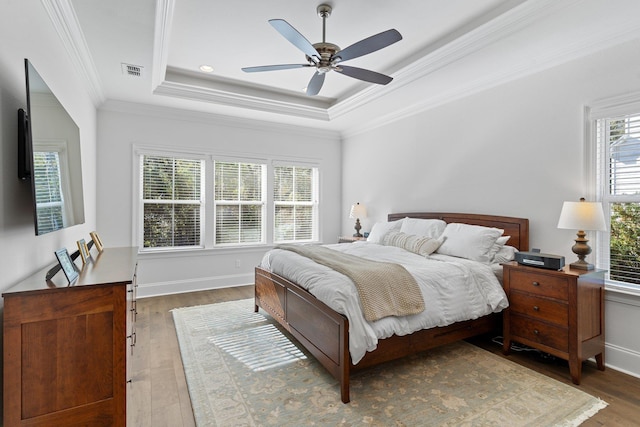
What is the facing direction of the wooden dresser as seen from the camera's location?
facing to the right of the viewer

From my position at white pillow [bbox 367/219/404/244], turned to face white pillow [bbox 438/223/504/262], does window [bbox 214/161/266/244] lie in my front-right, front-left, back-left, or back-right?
back-right

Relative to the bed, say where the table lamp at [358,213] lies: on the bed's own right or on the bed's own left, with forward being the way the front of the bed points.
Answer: on the bed's own right

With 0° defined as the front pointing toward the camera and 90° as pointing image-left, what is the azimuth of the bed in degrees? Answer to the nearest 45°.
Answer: approximately 45°

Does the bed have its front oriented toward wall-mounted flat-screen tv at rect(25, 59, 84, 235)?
yes

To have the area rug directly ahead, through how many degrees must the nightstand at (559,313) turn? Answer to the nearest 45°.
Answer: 0° — it already faces it

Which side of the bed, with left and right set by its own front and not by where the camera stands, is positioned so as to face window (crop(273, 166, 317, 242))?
right

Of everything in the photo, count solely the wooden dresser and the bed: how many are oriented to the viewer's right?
1

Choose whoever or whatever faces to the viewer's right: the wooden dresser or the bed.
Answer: the wooden dresser

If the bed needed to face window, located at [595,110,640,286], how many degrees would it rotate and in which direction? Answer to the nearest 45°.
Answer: approximately 135° to its left

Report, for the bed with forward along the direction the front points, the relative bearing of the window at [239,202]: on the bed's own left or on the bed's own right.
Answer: on the bed's own right
